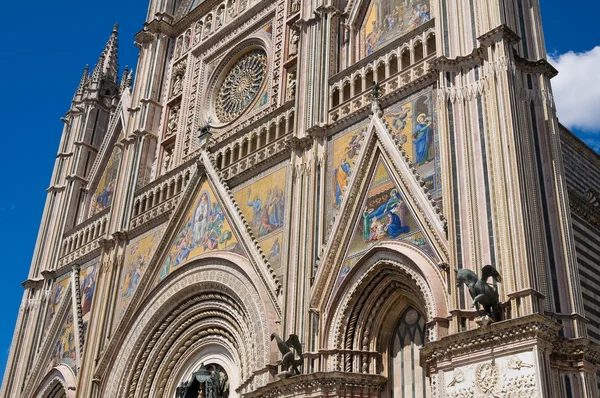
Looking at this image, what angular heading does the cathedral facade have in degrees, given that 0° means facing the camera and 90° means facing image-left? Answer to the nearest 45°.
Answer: approximately 45°
